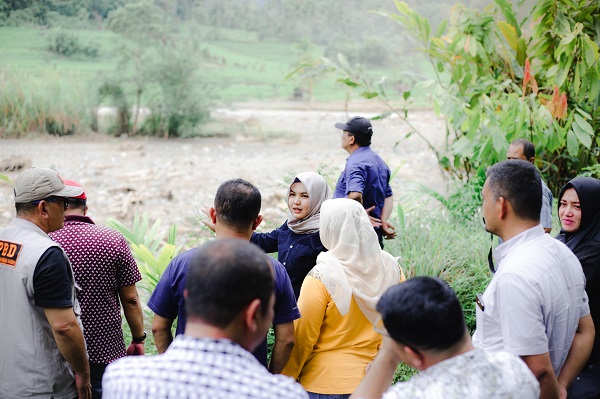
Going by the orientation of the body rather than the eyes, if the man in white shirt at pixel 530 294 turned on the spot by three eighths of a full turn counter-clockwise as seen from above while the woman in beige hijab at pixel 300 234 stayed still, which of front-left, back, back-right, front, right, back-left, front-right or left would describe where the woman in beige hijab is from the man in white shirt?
back-right

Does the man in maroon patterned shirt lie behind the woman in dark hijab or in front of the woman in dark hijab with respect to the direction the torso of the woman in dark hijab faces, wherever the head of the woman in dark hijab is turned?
in front

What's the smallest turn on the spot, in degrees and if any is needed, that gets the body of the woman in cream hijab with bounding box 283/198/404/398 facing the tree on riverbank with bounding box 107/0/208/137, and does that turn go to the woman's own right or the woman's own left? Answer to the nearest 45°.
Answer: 0° — they already face it

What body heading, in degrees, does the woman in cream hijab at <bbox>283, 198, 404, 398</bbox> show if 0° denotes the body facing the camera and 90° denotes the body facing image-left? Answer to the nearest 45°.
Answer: approximately 180°

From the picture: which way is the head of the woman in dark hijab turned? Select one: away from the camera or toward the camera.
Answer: toward the camera

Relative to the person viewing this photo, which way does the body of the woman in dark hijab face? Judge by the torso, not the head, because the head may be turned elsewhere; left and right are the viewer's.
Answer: facing the viewer and to the left of the viewer

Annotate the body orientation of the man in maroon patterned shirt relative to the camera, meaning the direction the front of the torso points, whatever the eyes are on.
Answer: away from the camera

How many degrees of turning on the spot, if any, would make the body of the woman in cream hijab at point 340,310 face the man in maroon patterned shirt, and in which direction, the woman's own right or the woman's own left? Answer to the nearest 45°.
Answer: approximately 90° to the woman's own left

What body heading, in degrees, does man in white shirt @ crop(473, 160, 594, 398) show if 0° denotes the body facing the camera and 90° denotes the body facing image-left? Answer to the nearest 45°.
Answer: approximately 135°

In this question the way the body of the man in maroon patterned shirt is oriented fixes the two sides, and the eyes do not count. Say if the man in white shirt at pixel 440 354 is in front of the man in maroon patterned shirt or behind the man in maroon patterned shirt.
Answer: behind

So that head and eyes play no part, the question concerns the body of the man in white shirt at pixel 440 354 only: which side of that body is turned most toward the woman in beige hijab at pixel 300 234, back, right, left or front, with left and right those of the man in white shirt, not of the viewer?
front

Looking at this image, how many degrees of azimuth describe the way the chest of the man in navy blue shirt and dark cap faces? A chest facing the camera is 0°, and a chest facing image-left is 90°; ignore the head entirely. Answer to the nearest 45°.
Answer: approximately 135°

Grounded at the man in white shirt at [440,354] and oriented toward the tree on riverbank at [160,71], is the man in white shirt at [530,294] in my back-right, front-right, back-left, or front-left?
front-right

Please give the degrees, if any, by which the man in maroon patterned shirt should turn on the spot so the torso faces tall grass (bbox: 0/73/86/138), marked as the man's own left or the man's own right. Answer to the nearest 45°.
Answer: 0° — they already face it
